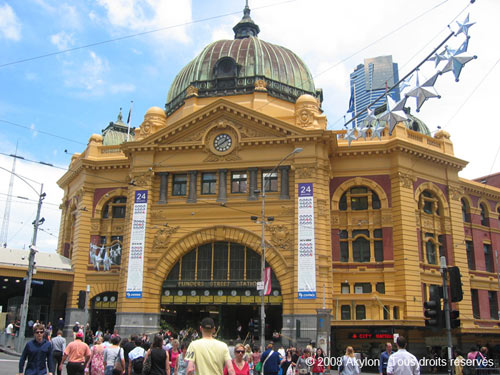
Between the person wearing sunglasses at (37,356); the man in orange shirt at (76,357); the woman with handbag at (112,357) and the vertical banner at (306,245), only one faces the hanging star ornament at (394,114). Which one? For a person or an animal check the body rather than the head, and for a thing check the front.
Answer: the vertical banner

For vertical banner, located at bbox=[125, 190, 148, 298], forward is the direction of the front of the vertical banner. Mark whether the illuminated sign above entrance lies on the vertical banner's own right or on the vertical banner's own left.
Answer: on the vertical banner's own left

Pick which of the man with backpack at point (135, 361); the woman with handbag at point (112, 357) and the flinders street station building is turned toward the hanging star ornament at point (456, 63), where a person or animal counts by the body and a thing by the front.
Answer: the flinders street station building

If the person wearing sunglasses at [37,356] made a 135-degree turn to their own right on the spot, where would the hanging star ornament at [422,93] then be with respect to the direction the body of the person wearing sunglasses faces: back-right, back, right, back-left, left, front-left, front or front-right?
back-right

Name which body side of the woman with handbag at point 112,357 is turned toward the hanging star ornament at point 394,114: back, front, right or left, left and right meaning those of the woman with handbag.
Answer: right

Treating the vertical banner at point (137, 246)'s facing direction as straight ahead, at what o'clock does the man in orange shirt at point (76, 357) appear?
The man in orange shirt is roughly at 12 o'clock from the vertical banner.

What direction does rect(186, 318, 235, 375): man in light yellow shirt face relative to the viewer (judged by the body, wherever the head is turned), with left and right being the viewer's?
facing away from the viewer

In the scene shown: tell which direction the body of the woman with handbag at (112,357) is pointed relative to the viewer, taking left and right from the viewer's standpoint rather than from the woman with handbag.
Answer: facing away from the viewer

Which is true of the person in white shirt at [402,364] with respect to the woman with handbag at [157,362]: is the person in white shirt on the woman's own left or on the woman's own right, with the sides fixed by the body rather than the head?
on the woman's own right

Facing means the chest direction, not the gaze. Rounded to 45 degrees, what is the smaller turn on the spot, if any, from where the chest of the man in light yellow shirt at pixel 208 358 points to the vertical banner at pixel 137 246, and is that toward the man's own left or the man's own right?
0° — they already face it

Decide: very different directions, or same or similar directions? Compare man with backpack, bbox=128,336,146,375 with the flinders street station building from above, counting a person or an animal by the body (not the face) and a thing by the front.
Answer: very different directions

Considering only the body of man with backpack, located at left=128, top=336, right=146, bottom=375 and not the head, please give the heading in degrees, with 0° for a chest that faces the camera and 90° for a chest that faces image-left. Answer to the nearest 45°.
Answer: approximately 180°
